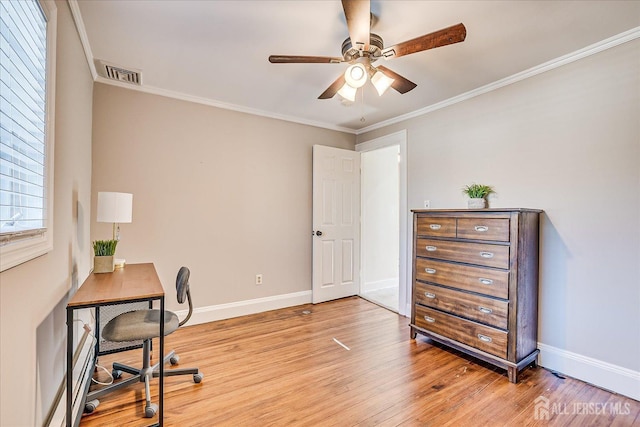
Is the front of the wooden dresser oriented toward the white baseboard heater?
yes

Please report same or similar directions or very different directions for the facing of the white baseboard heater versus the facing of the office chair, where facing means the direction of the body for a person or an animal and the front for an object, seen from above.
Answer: very different directions

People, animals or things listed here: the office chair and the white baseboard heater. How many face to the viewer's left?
1

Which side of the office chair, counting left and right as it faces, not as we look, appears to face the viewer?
left

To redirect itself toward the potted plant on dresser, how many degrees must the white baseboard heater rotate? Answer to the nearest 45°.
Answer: approximately 45° to its right

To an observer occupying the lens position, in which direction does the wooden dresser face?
facing the viewer and to the left of the viewer

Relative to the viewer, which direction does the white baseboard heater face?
to the viewer's right

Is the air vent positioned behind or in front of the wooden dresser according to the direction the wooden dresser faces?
in front

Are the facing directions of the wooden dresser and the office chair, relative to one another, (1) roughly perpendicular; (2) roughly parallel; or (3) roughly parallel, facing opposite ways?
roughly parallel
